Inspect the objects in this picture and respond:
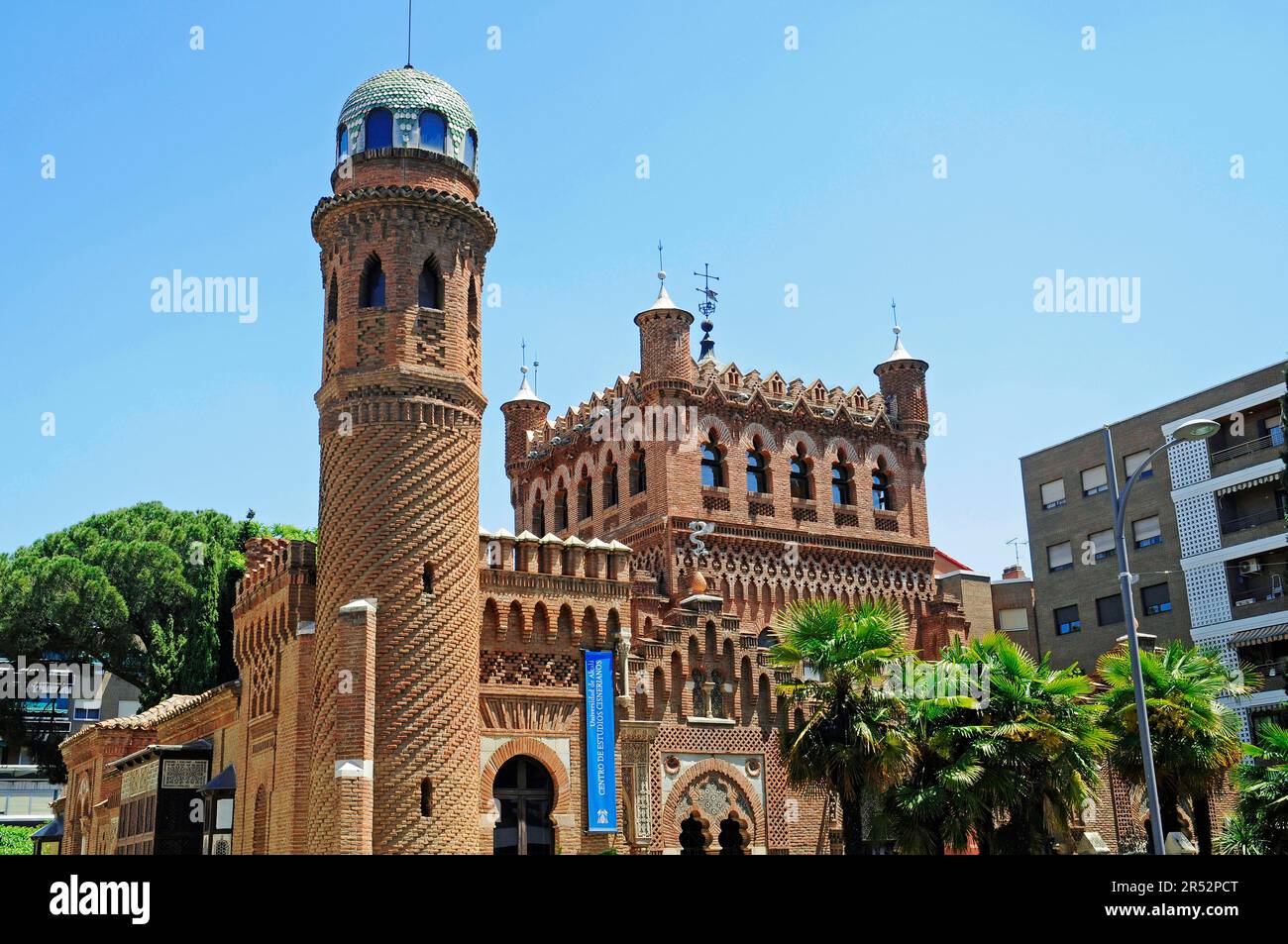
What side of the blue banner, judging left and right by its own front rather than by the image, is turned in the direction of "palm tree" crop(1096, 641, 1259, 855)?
left

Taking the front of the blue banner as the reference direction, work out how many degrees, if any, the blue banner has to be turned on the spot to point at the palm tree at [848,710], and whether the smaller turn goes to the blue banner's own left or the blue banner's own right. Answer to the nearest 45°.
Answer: approximately 45° to the blue banner's own left

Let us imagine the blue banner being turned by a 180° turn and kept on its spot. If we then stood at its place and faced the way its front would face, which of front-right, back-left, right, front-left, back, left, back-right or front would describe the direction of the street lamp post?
back-right

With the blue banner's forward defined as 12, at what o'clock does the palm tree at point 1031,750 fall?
The palm tree is roughly at 10 o'clock from the blue banner.

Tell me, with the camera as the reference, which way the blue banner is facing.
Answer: facing the viewer

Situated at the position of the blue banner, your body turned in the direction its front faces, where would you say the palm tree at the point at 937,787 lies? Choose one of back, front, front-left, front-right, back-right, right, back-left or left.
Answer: front-left
